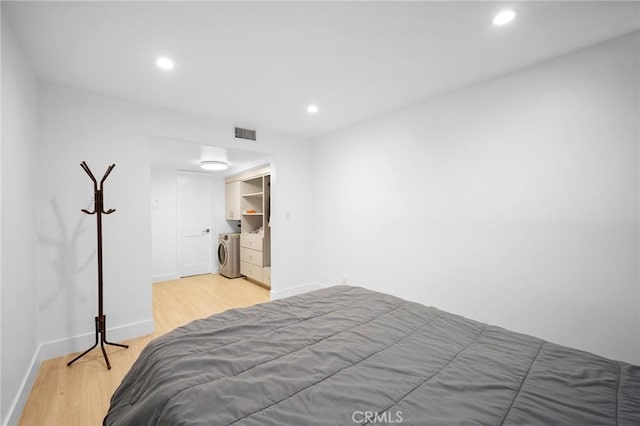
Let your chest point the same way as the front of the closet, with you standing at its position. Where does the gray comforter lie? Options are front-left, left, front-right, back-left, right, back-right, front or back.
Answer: front-left

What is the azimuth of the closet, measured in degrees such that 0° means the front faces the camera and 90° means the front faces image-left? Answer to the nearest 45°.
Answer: approximately 45°

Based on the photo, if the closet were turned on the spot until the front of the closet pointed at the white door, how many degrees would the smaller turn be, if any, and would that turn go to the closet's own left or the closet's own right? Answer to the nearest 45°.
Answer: approximately 90° to the closet's own right

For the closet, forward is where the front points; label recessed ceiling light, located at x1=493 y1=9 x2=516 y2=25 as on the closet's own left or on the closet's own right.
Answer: on the closet's own left

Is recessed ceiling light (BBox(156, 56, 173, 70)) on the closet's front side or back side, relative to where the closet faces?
on the front side

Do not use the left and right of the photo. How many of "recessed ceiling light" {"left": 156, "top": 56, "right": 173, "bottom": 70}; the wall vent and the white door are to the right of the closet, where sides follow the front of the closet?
1

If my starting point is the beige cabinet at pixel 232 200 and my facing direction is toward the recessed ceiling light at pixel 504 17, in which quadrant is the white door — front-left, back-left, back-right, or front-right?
back-right

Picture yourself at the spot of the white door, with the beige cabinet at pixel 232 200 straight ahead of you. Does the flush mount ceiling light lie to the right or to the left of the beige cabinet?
right
